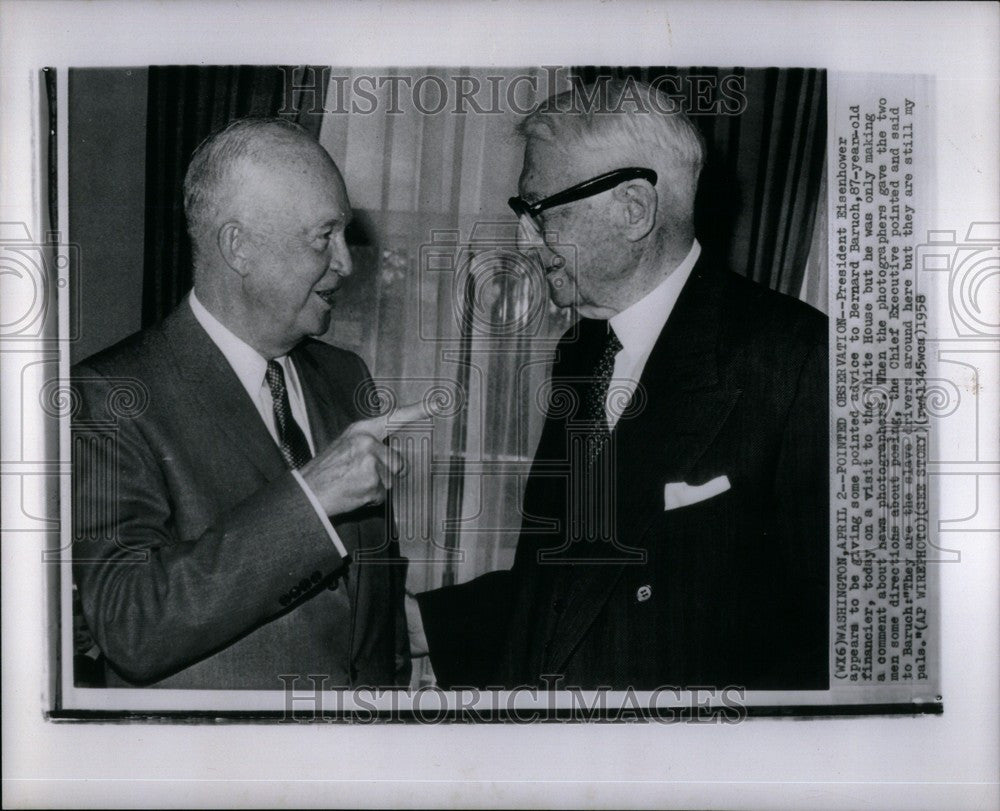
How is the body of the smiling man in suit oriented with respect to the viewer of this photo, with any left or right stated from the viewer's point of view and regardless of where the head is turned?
facing the viewer and to the right of the viewer

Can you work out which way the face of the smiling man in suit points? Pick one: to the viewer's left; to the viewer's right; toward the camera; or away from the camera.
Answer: to the viewer's right

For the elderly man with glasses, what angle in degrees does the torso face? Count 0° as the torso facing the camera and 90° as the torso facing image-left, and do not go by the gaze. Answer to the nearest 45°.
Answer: approximately 45°

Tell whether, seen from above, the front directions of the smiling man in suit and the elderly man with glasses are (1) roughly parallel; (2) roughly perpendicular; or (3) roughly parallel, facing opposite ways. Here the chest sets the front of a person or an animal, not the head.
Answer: roughly perpendicular

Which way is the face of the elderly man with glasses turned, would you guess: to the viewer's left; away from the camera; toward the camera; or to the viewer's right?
to the viewer's left

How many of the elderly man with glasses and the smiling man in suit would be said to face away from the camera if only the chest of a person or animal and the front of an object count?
0
